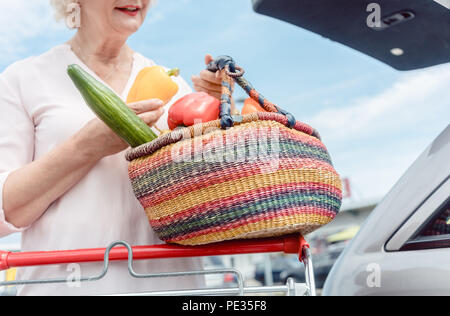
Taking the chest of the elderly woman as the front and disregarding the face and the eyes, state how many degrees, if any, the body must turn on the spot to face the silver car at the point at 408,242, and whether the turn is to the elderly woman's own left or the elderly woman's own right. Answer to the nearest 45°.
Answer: approximately 45° to the elderly woman's own left

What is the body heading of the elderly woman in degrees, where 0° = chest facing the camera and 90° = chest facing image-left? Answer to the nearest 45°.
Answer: approximately 315°

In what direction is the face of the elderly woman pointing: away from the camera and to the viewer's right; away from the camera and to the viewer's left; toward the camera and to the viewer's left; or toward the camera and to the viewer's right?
toward the camera and to the viewer's right
